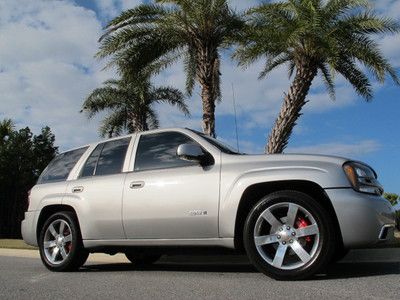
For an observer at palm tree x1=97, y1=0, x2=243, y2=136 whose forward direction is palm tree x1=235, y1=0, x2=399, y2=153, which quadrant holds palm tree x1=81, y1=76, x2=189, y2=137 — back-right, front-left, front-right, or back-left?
back-left

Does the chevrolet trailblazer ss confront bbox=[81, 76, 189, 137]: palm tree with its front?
no

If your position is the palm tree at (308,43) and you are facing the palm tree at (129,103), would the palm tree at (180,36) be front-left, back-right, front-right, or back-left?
front-left

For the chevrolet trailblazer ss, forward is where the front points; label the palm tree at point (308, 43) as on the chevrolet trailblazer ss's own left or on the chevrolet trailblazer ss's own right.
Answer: on the chevrolet trailblazer ss's own left

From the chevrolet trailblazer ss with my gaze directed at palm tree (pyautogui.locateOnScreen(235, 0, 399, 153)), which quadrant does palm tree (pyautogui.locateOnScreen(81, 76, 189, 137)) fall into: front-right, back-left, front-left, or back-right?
front-left

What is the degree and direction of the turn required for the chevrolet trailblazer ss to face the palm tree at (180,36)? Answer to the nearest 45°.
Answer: approximately 135° to its left
